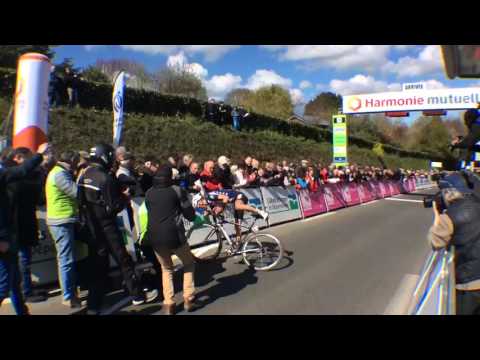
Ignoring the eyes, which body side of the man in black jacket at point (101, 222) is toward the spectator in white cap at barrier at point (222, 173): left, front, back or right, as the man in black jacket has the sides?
front

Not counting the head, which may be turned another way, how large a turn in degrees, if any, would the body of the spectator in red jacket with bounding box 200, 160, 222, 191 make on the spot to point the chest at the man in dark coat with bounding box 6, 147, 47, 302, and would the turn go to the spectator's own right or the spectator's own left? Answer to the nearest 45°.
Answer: approximately 90° to the spectator's own right

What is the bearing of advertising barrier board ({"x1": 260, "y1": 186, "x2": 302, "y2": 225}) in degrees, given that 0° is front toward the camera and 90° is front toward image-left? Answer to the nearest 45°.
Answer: approximately 315°

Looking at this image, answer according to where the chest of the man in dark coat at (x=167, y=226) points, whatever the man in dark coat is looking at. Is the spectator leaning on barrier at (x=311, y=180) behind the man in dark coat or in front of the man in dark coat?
in front

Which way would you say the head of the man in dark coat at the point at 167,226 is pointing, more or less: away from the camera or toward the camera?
away from the camera

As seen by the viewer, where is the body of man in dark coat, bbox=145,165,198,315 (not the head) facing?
away from the camera

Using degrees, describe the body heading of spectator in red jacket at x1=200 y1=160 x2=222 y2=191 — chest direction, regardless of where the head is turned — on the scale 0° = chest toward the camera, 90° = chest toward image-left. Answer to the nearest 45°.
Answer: approximately 315°

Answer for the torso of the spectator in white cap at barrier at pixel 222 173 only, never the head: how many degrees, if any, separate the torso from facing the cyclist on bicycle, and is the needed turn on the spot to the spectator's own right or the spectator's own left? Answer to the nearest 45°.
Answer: approximately 45° to the spectator's own right

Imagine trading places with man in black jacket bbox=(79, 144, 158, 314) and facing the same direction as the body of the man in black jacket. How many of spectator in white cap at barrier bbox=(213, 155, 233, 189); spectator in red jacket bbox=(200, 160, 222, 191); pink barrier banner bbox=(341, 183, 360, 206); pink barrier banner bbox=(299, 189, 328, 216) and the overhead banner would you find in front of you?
5

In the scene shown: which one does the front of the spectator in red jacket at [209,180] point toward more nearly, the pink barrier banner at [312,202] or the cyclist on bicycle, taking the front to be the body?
the cyclist on bicycle

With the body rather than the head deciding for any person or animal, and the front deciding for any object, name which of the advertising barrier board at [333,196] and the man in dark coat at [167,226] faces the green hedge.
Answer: the man in dark coat

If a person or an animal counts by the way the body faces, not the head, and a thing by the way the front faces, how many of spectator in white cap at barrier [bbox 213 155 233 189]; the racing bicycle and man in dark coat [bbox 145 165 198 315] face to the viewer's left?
1

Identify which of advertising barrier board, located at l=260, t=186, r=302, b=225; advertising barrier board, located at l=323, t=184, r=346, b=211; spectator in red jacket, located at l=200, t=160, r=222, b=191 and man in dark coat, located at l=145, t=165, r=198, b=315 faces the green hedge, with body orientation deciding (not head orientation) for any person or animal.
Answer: the man in dark coat
